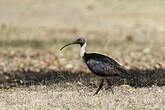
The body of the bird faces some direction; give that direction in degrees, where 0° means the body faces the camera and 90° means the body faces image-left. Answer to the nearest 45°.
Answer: approximately 90°
